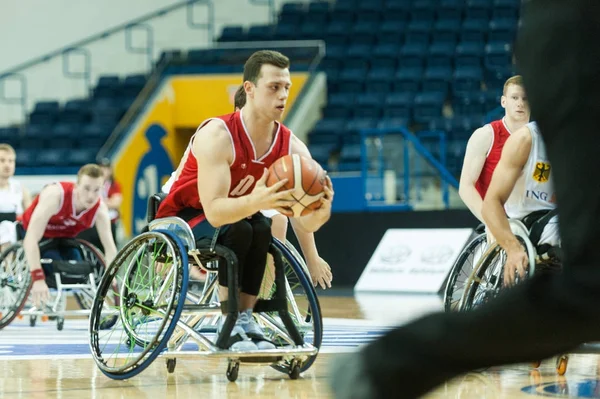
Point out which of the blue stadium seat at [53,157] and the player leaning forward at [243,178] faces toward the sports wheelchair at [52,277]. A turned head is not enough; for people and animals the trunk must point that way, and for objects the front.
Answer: the blue stadium seat

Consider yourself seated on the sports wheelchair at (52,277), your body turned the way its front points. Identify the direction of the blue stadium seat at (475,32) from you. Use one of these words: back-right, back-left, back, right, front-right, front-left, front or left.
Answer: left

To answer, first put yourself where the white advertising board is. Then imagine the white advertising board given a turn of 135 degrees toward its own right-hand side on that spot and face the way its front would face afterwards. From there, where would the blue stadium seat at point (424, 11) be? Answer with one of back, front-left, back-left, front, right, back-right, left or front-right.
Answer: front-right

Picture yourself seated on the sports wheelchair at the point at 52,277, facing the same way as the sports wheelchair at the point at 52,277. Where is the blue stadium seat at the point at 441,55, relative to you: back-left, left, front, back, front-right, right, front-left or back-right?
left

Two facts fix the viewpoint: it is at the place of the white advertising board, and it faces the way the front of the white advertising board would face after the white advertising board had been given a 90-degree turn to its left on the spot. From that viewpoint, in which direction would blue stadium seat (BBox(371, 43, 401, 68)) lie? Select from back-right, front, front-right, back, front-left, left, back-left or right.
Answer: left

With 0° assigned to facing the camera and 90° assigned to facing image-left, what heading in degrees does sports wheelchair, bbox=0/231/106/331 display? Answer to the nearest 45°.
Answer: approximately 315°

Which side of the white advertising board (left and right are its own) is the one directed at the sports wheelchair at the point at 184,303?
front

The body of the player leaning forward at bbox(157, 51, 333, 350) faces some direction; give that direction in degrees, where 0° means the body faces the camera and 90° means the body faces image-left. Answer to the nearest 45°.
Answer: approximately 315°

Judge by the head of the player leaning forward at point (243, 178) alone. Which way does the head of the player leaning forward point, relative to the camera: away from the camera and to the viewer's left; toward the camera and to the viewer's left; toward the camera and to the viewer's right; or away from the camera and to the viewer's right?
toward the camera and to the viewer's right

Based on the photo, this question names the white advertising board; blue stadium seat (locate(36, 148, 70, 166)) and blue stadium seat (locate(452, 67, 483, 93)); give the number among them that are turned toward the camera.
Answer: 3

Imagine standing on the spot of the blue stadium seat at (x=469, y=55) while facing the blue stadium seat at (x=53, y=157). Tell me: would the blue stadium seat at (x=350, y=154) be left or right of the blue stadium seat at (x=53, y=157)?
left

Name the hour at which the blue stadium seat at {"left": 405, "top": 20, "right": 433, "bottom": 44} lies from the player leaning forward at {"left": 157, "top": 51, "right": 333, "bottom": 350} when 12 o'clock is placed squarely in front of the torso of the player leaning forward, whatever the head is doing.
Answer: The blue stadium seat is roughly at 8 o'clock from the player leaning forward.

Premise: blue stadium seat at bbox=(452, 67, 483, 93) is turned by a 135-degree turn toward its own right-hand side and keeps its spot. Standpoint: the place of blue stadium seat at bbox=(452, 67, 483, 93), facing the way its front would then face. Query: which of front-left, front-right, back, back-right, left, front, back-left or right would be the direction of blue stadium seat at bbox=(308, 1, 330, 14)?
front

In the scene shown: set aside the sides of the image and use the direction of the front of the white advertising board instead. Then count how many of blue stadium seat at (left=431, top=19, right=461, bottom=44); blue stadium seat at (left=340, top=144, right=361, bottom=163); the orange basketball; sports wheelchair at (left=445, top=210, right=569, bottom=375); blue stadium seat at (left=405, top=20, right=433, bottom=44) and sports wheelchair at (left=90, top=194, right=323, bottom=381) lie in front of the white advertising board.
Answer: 3
